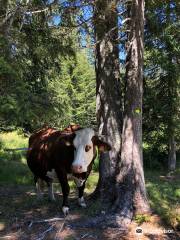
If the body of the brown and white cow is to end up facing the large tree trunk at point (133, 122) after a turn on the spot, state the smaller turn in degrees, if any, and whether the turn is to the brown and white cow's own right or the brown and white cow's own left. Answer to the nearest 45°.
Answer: approximately 45° to the brown and white cow's own left

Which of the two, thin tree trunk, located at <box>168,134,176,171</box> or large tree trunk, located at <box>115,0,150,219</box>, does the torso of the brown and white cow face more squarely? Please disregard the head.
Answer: the large tree trunk

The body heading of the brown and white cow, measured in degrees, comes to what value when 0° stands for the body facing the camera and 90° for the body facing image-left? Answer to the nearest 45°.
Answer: approximately 315°

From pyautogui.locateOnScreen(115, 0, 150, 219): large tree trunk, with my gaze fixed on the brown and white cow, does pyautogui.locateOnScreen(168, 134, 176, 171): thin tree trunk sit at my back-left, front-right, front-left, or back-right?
back-right

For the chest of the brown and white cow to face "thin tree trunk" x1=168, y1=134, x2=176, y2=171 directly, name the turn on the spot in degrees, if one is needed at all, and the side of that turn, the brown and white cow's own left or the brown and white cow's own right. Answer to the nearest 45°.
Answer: approximately 90° to the brown and white cow's own left
